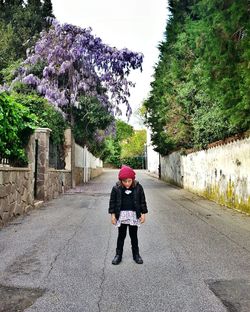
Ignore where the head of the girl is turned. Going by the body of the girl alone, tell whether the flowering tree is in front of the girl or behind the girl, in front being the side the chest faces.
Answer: behind

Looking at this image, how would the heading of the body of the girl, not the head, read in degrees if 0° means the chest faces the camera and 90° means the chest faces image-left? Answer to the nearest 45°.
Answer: approximately 0°

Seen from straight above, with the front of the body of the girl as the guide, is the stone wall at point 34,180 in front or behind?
behind

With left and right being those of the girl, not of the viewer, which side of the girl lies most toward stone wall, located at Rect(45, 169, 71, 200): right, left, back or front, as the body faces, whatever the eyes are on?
back

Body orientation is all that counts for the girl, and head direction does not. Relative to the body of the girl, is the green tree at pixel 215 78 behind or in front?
behind

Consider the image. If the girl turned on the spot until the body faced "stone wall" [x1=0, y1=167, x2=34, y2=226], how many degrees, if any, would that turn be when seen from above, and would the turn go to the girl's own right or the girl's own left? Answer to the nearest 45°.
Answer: approximately 135° to the girl's own right
